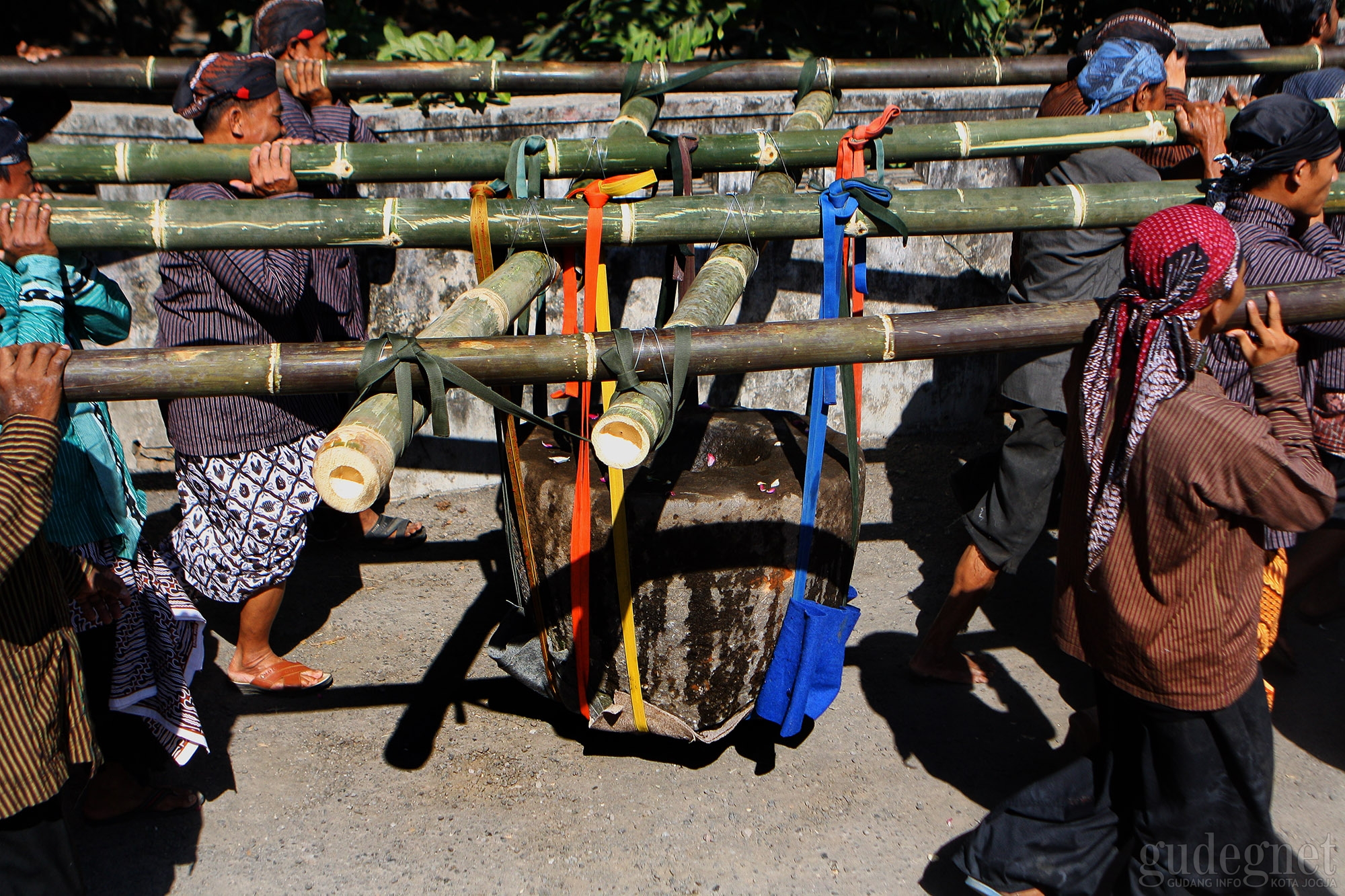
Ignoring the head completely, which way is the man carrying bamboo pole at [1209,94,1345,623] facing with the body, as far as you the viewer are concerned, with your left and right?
facing to the right of the viewer

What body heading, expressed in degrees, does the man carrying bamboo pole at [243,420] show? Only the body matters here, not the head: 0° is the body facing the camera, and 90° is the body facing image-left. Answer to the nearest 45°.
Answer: approximately 270°

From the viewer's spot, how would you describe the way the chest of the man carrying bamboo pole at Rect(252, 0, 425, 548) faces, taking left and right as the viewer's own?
facing to the right of the viewer

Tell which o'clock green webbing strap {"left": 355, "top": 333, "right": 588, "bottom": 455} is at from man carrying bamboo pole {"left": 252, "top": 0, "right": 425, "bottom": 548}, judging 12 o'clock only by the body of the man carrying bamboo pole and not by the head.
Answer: The green webbing strap is roughly at 3 o'clock from the man carrying bamboo pole.

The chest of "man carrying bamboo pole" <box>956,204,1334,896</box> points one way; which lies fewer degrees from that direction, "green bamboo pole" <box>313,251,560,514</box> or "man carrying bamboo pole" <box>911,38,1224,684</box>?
the man carrying bamboo pole

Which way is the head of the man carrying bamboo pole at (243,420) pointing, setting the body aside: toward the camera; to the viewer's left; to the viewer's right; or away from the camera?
to the viewer's right

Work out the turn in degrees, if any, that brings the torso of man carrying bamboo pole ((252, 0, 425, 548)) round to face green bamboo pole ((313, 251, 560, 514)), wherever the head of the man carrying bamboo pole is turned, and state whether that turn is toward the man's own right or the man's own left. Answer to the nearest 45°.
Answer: approximately 90° to the man's own right

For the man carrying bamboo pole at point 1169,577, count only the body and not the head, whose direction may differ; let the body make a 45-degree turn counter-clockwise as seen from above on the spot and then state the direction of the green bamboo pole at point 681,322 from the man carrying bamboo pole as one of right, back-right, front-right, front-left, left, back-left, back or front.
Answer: left

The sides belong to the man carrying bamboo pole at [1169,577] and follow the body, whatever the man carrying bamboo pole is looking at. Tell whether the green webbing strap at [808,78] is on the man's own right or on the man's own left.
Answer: on the man's own left

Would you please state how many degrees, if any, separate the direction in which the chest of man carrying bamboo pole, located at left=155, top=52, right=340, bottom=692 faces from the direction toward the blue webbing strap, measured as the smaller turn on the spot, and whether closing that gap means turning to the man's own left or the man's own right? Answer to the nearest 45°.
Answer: approximately 45° to the man's own right

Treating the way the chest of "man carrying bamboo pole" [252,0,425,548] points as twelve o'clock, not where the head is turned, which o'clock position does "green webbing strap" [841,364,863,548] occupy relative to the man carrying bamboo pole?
The green webbing strap is roughly at 2 o'clock from the man carrying bamboo pole.

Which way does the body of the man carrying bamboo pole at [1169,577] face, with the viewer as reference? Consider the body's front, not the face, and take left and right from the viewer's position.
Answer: facing away from the viewer and to the right of the viewer
